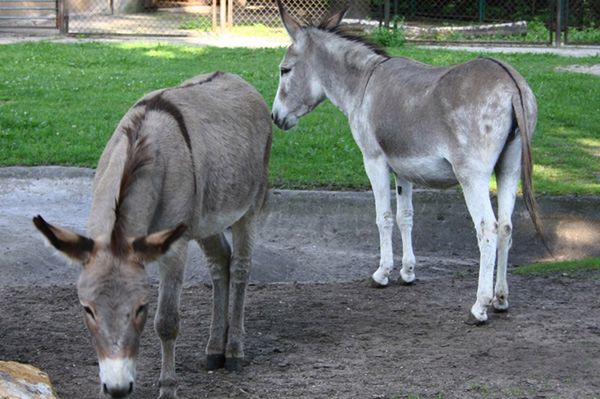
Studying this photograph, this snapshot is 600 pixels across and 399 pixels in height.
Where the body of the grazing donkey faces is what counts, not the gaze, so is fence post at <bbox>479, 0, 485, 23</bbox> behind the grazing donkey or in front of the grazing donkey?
behind

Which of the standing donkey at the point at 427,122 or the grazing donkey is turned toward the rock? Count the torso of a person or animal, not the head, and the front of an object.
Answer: the grazing donkey

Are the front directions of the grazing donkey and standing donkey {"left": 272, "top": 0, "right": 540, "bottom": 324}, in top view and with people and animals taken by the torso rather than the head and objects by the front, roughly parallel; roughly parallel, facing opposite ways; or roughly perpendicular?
roughly perpendicular

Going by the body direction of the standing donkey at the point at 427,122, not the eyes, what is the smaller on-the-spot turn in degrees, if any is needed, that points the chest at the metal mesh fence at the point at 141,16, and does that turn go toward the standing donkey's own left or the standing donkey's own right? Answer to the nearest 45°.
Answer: approximately 45° to the standing donkey's own right

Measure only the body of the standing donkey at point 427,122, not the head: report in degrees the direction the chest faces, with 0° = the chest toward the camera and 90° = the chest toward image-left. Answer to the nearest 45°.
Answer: approximately 135°

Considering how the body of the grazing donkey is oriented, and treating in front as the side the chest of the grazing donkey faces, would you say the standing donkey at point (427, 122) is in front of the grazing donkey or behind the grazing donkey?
behind

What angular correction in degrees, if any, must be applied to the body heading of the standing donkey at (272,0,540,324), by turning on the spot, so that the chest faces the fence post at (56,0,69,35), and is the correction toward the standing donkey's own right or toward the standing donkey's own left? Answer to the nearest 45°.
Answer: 0° — it already faces it

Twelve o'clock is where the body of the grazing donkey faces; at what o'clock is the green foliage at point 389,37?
The green foliage is roughly at 5 o'clock from the grazing donkey.

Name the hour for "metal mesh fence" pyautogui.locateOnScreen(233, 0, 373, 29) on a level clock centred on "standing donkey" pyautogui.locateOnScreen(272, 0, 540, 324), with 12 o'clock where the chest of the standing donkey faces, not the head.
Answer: The metal mesh fence is roughly at 1 o'clock from the standing donkey.

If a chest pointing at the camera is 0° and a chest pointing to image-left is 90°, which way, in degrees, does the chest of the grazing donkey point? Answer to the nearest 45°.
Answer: approximately 45°
